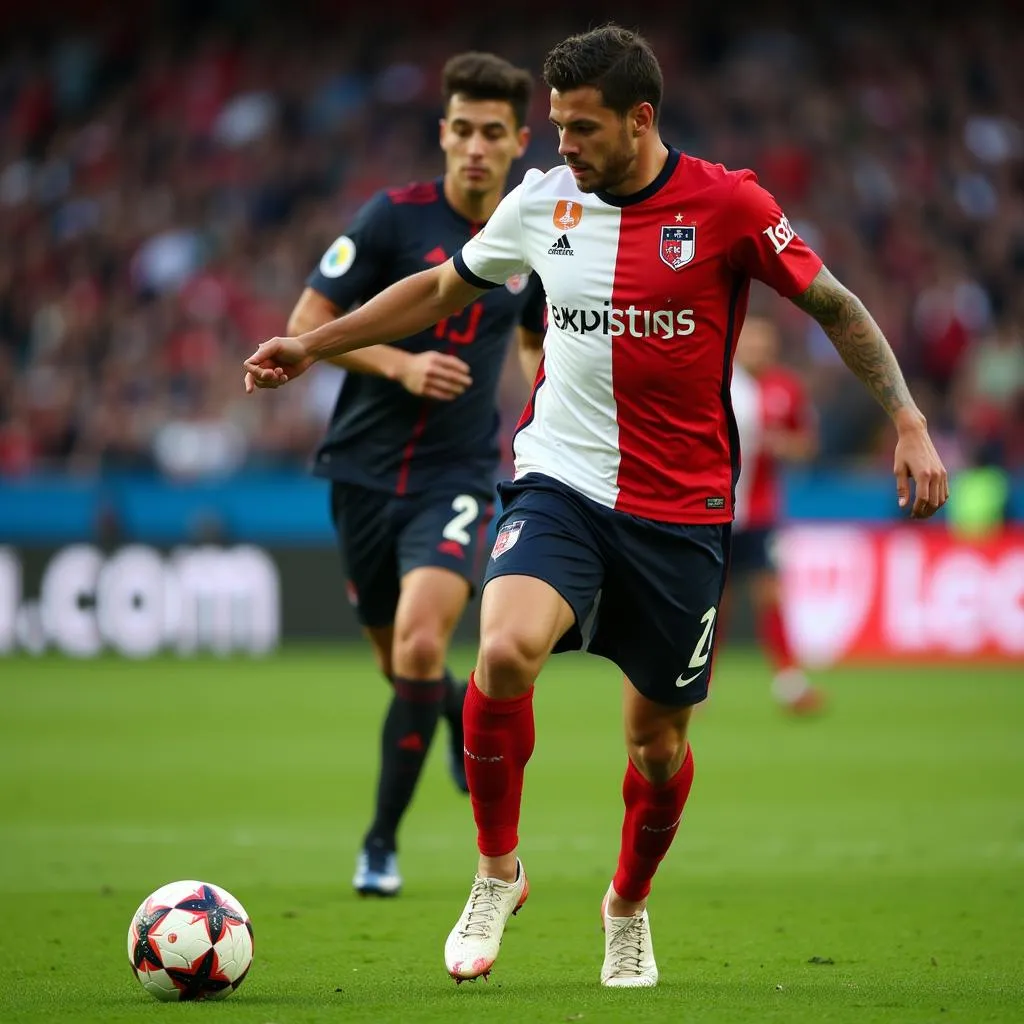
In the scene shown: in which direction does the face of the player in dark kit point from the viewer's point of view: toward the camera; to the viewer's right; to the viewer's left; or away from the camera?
toward the camera

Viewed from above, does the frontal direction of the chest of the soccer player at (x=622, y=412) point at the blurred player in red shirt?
no

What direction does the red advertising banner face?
toward the camera

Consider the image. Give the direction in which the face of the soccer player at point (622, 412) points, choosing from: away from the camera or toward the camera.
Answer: toward the camera

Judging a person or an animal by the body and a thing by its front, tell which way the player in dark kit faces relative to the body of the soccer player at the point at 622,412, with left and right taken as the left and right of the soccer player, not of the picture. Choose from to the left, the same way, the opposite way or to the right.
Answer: the same way

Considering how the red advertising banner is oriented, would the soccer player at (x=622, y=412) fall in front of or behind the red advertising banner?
in front

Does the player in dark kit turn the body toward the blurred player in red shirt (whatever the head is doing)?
no

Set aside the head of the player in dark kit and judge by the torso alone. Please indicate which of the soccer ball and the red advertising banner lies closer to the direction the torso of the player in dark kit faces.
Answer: the soccer ball

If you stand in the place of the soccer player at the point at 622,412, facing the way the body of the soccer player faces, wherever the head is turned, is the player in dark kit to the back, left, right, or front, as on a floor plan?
back

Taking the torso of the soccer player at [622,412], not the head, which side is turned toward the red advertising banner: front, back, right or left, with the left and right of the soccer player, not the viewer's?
back

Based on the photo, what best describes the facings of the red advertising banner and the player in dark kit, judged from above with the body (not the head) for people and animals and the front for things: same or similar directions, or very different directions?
same or similar directions

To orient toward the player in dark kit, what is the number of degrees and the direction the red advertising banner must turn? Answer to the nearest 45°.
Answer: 0° — it already faces them

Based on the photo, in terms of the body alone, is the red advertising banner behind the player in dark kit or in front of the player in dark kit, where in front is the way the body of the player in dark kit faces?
behind

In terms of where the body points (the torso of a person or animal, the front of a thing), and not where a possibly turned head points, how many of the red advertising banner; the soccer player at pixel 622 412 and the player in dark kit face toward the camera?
3

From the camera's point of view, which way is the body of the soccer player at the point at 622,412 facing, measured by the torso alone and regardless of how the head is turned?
toward the camera
